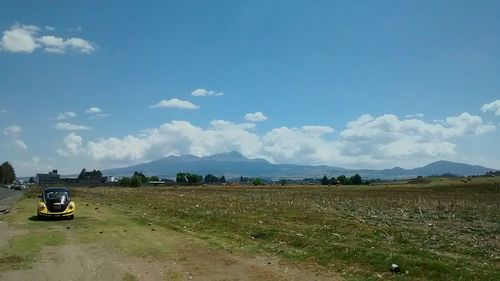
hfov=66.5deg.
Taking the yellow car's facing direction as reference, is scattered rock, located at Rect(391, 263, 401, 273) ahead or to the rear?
ahead

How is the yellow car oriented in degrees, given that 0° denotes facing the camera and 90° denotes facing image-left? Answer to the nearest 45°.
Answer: approximately 0°
